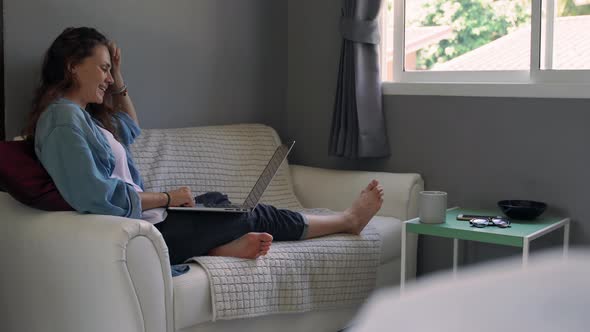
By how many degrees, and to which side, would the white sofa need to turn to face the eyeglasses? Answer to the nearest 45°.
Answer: approximately 45° to its left

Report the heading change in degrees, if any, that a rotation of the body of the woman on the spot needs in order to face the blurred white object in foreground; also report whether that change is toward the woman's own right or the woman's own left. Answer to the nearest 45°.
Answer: approximately 90° to the woman's own right

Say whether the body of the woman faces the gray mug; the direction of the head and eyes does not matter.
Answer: yes

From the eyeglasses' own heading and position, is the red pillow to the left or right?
on its right

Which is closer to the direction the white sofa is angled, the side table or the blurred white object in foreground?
the blurred white object in foreground

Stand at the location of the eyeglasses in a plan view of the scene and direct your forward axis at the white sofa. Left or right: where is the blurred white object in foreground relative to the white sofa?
left

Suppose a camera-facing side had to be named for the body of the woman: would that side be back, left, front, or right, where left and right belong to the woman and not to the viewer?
right

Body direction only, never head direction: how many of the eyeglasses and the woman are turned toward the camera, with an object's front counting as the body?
1
